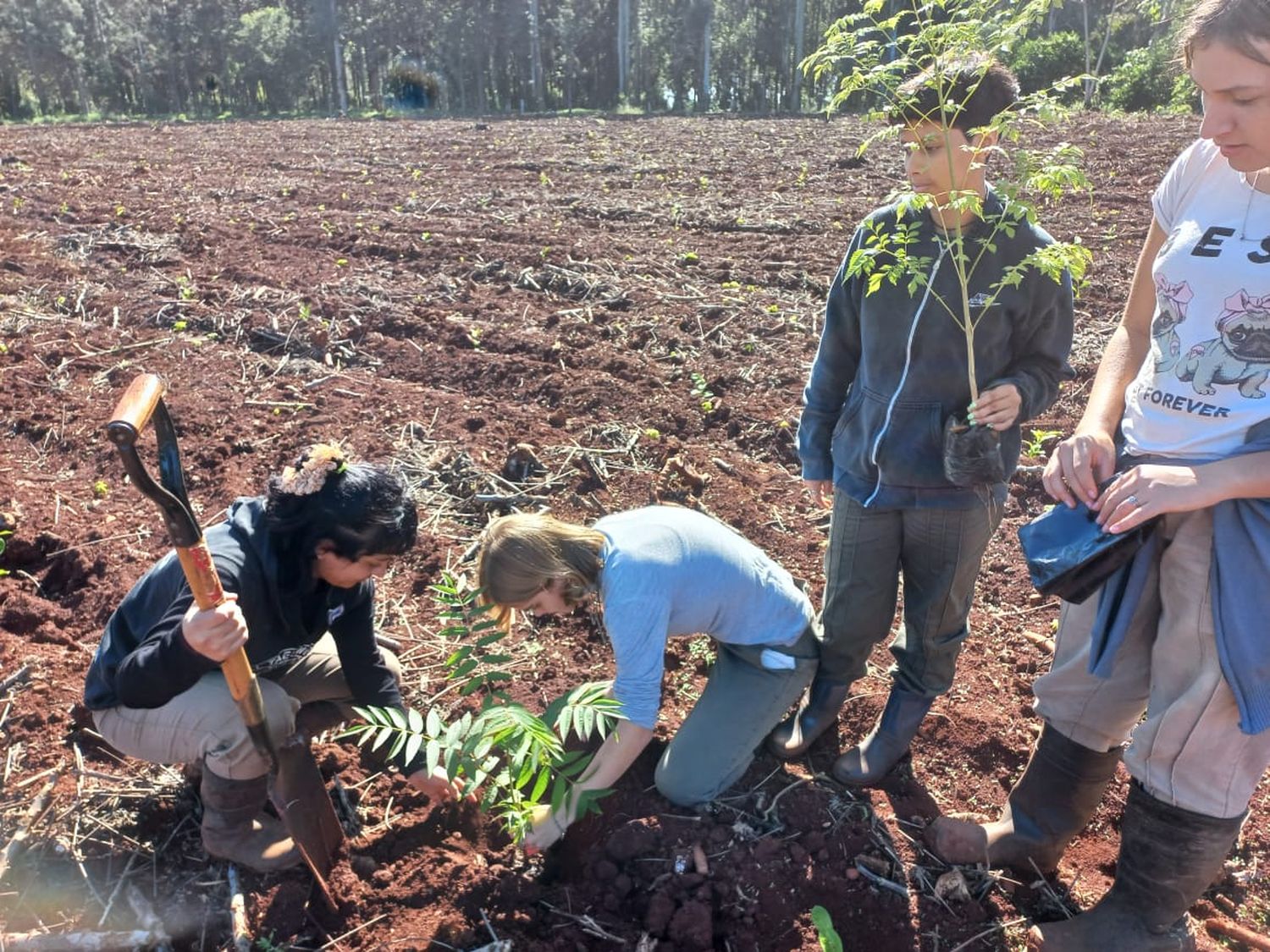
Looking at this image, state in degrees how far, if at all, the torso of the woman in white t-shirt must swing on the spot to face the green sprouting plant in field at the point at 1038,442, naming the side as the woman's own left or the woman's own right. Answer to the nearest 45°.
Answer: approximately 135° to the woman's own right

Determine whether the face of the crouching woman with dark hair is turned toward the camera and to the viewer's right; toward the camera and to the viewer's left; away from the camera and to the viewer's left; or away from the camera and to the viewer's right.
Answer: toward the camera and to the viewer's right

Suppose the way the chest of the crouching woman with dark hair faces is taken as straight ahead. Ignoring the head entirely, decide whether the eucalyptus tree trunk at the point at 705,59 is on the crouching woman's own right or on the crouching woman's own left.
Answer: on the crouching woman's own left

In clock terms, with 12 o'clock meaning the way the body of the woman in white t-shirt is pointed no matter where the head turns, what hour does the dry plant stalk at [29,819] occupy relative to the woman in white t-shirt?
The dry plant stalk is roughly at 1 o'clock from the woman in white t-shirt.

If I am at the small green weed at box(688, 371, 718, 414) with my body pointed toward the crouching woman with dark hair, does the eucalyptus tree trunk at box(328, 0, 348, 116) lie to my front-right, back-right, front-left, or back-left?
back-right

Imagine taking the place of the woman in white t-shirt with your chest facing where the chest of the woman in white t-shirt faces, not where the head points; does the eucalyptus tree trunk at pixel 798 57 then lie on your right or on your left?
on your right

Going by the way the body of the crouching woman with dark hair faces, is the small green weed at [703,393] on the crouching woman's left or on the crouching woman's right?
on the crouching woman's left

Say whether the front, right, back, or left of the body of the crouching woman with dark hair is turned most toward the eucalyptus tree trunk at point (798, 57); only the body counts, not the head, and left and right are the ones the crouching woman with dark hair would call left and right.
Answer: left

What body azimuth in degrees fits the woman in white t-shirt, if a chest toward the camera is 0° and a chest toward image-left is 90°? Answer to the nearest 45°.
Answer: approximately 45°

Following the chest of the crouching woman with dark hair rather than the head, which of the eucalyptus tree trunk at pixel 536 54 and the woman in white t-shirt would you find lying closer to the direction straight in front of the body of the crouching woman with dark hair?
the woman in white t-shirt

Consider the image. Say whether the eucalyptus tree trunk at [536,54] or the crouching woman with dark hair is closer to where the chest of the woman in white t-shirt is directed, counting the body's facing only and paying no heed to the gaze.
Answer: the crouching woman with dark hair

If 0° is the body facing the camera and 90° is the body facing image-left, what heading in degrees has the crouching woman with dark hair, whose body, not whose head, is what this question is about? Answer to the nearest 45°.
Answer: approximately 315°
